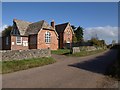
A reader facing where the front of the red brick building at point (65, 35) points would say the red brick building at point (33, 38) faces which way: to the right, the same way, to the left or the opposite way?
the same way

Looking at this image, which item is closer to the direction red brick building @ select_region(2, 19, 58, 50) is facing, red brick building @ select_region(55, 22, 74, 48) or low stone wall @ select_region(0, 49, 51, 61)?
the low stone wall

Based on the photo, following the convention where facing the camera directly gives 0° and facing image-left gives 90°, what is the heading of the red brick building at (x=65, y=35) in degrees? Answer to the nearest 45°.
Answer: approximately 315°

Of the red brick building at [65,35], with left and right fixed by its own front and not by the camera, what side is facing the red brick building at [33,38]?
right

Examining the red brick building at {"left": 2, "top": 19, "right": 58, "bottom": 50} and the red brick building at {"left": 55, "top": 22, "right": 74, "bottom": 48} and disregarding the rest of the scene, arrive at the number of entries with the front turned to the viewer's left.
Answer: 0

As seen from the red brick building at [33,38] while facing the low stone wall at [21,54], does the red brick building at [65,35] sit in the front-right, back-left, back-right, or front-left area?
back-left

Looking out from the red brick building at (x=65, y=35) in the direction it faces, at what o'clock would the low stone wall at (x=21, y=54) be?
The low stone wall is roughly at 2 o'clock from the red brick building.

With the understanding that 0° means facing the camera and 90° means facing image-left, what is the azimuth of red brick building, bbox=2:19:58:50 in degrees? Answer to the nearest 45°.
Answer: approximately 315°

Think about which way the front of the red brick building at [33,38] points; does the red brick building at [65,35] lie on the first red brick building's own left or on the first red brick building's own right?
on the first red brick building's own left

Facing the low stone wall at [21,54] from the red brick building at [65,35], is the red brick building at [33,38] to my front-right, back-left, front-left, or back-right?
front-right

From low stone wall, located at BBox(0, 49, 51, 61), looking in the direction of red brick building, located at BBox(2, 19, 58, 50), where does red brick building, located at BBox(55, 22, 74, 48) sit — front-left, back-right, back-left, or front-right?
front-right

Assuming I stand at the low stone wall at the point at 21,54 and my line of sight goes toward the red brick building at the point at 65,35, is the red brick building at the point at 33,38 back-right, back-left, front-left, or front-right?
front-left
